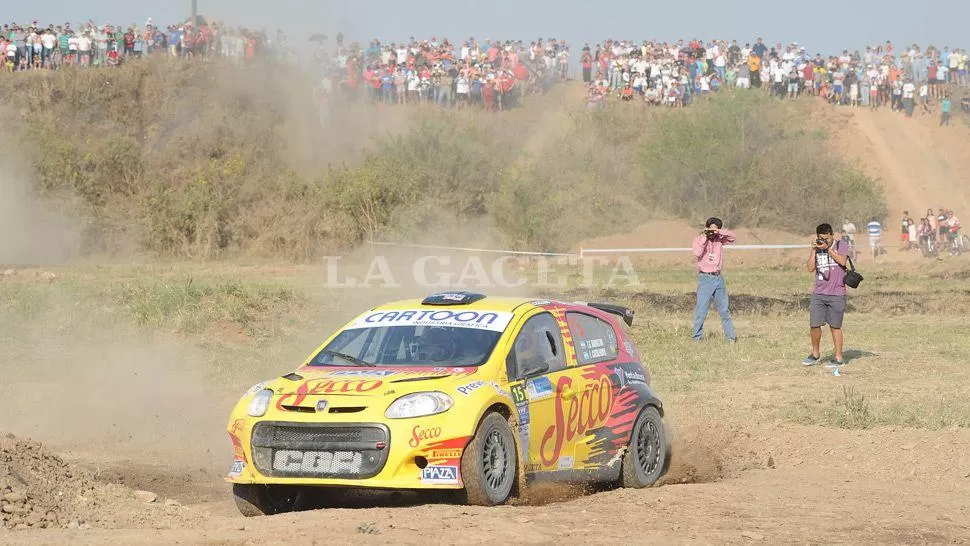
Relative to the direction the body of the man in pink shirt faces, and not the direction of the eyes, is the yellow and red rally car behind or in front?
in front

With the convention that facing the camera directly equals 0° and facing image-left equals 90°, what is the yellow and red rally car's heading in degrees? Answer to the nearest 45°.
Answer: approximately 45°

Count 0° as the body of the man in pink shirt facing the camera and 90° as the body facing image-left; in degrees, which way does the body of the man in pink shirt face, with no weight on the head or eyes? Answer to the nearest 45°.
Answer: approximately 0°

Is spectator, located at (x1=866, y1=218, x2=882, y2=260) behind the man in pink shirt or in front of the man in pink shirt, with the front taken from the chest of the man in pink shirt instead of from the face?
behind

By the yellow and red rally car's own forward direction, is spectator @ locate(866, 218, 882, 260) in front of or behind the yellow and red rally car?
behind

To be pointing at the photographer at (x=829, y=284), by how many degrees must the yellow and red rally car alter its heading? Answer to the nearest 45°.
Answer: approximately 180°

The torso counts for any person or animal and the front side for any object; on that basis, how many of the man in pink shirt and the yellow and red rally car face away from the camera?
0

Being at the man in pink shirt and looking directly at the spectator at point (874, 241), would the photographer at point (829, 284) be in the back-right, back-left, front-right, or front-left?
back-right
